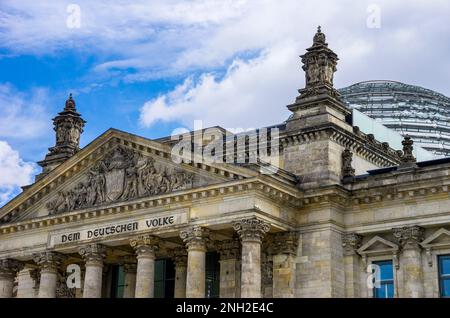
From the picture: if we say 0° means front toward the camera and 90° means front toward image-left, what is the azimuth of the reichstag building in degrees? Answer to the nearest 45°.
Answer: approximately 45°
